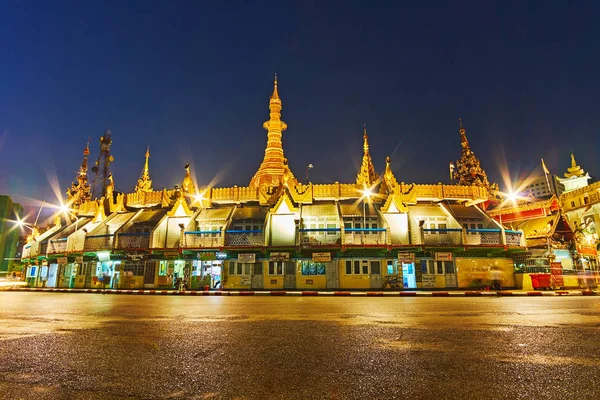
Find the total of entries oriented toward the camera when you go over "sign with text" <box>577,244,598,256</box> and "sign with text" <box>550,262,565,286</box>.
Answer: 2

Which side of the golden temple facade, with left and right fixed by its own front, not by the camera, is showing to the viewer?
front

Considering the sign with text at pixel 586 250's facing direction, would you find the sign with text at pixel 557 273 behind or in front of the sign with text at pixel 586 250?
in front

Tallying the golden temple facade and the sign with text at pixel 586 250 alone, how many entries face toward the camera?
2

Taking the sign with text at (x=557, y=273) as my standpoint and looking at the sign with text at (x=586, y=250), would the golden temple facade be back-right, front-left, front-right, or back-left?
back-left

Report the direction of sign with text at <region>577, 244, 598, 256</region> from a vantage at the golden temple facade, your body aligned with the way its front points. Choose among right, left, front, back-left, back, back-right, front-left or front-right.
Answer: left

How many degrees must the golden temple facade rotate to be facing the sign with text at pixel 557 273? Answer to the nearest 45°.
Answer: approximately 90° to its left

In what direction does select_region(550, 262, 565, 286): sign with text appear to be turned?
toward the camera

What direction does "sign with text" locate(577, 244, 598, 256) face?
toward the camera

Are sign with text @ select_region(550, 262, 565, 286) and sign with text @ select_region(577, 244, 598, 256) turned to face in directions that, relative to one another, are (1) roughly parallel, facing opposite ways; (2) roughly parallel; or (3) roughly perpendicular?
roughly parallel
